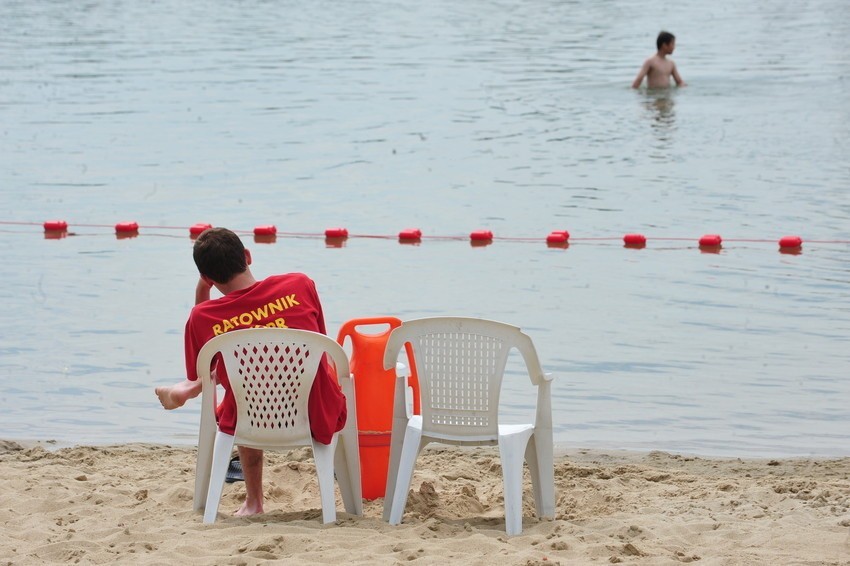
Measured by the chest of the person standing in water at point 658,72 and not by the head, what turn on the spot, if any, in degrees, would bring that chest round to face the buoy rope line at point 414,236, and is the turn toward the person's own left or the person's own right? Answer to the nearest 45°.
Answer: approximately 45° to the person's own right

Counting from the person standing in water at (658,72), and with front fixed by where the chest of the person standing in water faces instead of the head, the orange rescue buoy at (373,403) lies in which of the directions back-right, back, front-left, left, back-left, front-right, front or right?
front-right

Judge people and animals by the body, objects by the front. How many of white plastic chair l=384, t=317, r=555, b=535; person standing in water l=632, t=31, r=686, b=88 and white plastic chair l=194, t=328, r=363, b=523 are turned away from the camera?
2

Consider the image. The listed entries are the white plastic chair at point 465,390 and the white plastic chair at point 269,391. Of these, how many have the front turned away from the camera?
2

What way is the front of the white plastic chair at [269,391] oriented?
away from the camera

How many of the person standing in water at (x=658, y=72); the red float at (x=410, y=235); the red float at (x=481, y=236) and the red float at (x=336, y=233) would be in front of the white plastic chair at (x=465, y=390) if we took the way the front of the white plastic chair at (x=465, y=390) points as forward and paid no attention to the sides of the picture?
4

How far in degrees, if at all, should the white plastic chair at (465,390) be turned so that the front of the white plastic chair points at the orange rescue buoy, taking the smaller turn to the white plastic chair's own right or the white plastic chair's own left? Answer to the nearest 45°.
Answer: approximately 45° to the white plastic chair's own left

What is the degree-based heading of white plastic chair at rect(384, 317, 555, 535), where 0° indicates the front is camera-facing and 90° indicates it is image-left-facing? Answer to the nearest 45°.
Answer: approximately 180°

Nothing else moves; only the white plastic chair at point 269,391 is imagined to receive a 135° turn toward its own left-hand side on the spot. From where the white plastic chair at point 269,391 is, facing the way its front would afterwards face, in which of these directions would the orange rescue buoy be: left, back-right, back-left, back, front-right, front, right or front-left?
back

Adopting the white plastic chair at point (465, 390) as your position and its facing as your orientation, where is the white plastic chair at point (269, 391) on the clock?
the white plastic chair at point (269, 391) is roughly at 9 o'clock from the white plastic chair at point (465, 390).

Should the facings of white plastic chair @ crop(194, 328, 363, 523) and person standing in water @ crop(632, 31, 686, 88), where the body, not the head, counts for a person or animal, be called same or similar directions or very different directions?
very different directions

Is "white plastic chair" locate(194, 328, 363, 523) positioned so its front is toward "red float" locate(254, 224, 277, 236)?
yes

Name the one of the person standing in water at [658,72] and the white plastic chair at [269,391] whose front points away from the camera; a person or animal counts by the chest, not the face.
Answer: the white plastic chair

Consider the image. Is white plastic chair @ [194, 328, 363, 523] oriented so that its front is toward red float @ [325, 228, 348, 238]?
yes

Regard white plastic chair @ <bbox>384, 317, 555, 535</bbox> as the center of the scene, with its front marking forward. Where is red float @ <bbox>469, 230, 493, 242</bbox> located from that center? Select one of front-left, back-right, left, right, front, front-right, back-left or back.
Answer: front
